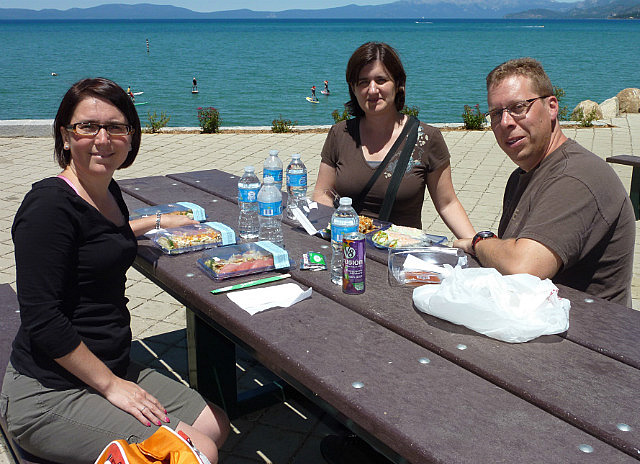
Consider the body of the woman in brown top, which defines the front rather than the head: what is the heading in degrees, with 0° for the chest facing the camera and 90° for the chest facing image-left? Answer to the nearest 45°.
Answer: approximately 0°

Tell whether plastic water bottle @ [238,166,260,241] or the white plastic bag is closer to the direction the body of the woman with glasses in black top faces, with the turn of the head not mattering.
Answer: the white plastic bag

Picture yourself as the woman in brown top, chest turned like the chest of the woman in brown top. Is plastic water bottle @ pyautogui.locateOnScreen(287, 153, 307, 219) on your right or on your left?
on your right

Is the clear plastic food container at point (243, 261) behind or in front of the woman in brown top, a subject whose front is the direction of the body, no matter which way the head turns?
in front

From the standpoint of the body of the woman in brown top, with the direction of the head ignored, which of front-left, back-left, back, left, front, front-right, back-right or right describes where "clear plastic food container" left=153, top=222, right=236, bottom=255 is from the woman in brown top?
front-right

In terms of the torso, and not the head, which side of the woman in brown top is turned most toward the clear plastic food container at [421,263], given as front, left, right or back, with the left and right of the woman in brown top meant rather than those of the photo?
front

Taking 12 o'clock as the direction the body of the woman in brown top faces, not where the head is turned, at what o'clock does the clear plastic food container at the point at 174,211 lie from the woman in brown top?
The clear plastic food container is roughly at 2 o'clock from the woman in brown top.

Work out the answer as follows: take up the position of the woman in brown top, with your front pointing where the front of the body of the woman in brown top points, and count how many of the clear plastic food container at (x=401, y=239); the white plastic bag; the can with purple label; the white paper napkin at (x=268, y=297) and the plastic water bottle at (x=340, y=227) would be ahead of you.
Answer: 5

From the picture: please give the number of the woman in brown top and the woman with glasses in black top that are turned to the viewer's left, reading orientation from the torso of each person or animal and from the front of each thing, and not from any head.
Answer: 0

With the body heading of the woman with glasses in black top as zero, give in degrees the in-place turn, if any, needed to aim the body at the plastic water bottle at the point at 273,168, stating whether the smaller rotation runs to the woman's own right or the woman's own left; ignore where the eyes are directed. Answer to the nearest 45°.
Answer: approximately 90° to the woman's own left

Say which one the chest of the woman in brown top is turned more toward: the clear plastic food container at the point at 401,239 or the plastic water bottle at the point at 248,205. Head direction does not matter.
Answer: the clear plastic food container

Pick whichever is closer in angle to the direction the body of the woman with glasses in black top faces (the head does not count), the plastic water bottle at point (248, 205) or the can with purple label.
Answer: the can with purple label

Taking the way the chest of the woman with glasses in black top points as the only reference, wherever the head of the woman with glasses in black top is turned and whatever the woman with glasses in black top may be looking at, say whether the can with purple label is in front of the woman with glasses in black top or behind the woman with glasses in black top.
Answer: in front

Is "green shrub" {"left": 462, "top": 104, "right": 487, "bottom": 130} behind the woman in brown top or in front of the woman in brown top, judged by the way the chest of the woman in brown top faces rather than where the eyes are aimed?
behind
